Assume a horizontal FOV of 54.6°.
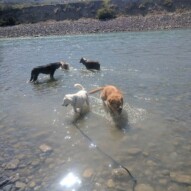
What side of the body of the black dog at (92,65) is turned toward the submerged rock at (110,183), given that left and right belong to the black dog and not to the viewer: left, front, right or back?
left

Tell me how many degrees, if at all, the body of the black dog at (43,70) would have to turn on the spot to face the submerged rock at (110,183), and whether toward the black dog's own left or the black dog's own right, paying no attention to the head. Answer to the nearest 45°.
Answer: approximately 90° to the black dog's own right

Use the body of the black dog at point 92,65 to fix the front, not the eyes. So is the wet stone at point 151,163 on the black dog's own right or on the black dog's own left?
on the black dog's own left

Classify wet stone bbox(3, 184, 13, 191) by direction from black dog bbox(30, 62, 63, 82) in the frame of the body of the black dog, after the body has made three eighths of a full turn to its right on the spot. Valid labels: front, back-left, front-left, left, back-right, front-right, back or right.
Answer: front-left

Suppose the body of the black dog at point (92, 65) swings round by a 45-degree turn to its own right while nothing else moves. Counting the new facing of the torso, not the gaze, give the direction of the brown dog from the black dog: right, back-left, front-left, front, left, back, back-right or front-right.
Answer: back-left

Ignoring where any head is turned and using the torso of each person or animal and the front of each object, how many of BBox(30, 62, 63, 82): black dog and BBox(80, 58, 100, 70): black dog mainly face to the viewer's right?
1

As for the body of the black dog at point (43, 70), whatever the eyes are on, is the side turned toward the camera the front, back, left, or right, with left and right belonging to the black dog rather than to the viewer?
right

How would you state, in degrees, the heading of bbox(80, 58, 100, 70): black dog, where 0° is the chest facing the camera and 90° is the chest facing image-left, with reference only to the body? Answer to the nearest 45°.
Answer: approximately 90°

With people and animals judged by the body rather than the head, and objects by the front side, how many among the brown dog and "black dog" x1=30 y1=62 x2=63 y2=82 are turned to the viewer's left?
0

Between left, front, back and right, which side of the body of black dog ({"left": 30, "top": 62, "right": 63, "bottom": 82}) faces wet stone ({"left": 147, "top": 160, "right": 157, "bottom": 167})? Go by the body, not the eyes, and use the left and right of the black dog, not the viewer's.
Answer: right

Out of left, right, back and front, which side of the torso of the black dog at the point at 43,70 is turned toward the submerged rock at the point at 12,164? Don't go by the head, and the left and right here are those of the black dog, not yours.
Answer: right
